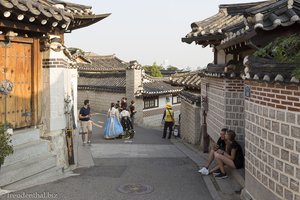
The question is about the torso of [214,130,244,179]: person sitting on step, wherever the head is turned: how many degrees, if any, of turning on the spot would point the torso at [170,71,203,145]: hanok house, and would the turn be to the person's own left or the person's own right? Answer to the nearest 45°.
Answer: approximately 90° to the person's own right

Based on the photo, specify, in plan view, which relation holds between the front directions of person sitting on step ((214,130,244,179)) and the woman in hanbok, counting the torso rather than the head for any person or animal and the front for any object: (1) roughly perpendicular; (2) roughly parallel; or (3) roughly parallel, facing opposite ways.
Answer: roughly perpendicular

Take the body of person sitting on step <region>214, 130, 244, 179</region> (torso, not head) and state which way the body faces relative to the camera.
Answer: to the viewer's left

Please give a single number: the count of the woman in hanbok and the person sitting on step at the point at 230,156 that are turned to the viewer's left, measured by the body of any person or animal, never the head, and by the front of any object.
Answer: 1

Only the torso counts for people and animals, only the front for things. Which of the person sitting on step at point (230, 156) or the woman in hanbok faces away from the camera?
the woman in hanbok

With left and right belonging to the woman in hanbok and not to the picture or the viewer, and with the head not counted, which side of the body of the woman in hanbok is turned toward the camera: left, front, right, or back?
back

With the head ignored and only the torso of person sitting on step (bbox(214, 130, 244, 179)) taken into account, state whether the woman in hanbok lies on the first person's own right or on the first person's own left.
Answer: on the first person's own right
